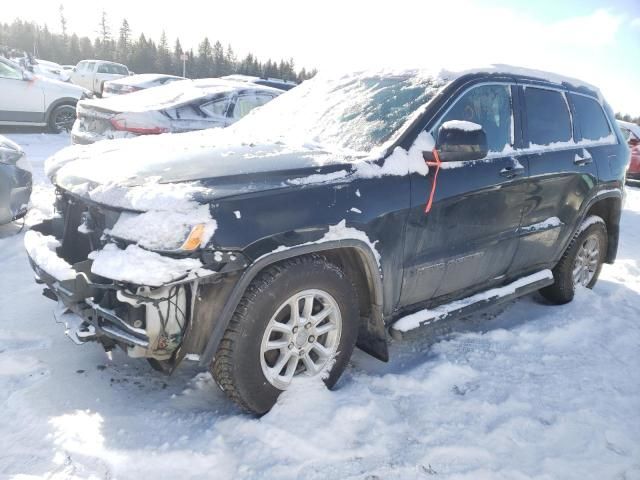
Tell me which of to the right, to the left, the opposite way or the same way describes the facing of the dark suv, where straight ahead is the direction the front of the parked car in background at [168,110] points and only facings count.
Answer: the opposite way

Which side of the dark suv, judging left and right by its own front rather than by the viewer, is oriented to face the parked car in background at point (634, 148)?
back

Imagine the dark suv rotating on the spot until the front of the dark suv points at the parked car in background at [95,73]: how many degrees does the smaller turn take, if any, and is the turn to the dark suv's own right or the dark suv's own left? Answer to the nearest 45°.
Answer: approximately 90° to the dark suv's own right

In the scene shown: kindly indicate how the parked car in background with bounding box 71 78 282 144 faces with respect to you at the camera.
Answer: facing away from the viewer and to the right of the viewer

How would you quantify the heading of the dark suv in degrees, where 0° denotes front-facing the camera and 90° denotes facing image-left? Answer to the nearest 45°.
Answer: approximately 45°

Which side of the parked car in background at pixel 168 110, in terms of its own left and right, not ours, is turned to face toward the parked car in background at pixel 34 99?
left
